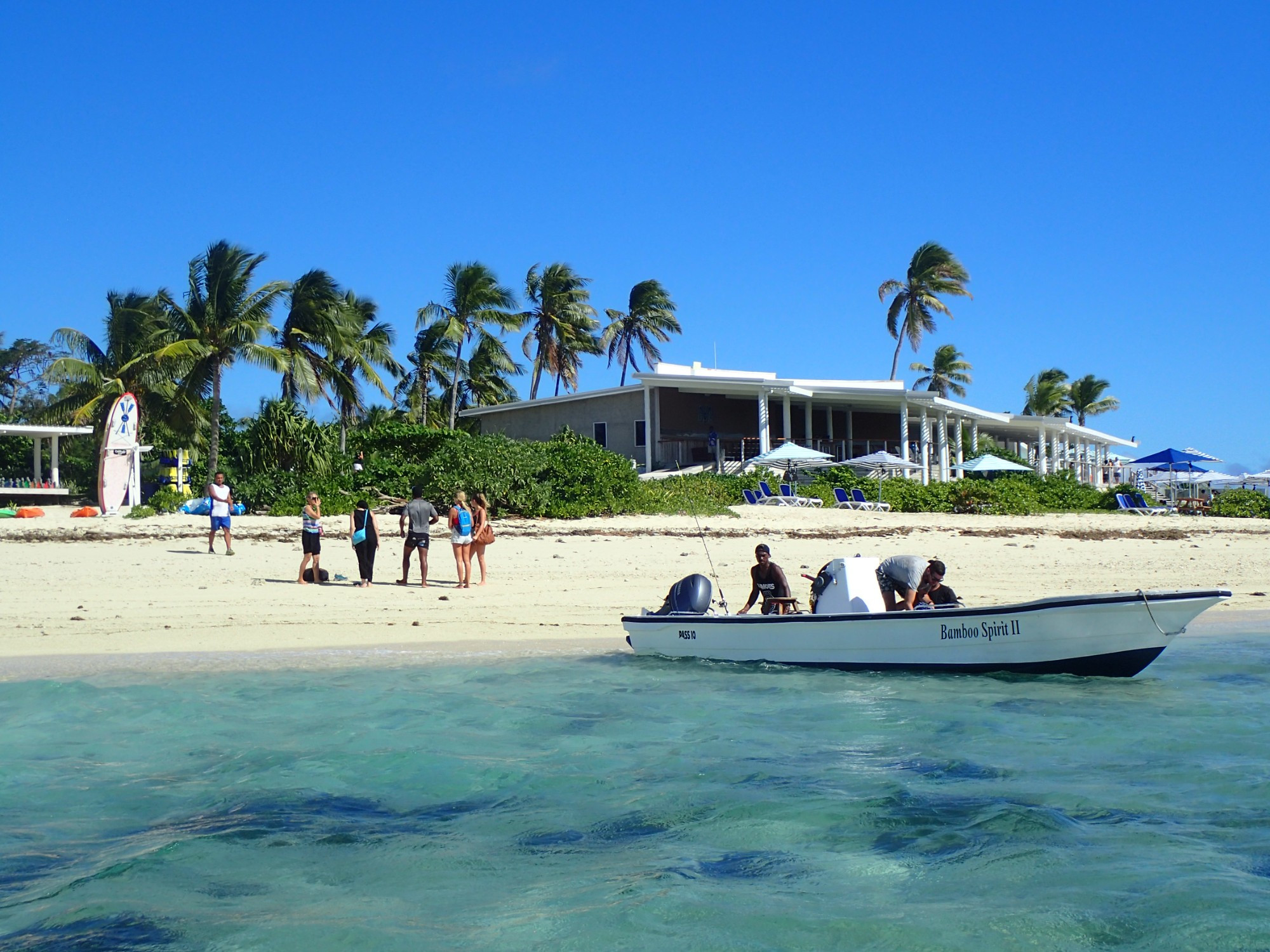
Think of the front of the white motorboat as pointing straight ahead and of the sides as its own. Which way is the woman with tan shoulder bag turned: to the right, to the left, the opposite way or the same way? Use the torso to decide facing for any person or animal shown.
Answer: the opposite way

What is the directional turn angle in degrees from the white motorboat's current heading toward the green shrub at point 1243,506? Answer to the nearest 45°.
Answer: approximately 90° to its left

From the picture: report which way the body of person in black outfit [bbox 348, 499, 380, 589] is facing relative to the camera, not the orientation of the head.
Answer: away from the camera

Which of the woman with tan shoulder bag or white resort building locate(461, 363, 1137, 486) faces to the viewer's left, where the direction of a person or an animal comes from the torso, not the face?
the woman with tan shoulder bag

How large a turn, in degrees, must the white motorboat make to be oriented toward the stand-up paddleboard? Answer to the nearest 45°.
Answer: approximately 135° to its left

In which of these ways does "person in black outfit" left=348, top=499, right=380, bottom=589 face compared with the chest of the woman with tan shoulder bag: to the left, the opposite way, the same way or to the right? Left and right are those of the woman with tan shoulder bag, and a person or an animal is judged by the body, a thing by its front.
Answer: to the right

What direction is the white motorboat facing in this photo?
to the viewer's right

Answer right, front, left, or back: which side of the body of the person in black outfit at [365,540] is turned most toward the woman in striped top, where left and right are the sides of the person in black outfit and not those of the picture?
left

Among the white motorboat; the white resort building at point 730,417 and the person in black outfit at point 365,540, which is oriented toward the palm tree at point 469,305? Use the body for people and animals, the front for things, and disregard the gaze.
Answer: the person in black outfit

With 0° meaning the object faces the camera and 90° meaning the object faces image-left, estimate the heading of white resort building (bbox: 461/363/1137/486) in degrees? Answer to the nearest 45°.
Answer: approximately 315°

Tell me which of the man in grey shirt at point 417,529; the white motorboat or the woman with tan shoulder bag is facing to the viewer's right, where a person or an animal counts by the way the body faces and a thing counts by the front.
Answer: the white motorboat

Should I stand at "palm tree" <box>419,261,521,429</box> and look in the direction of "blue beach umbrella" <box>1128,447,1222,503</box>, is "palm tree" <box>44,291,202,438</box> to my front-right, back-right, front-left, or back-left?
back-right

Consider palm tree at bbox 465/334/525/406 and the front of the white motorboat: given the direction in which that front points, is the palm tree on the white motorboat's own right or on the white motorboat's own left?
on the white motorboat's own left

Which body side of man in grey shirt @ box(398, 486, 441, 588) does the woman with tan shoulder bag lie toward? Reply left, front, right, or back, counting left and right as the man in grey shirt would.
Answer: right
